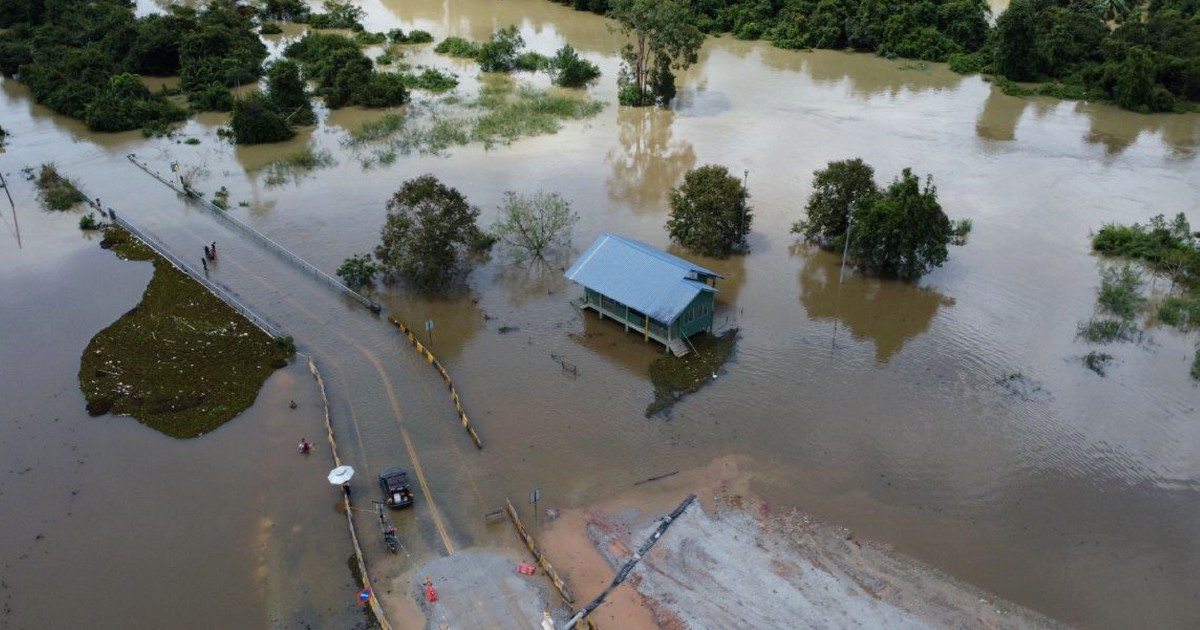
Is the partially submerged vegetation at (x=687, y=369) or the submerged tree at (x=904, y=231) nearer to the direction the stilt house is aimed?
the partially submerged vegetation

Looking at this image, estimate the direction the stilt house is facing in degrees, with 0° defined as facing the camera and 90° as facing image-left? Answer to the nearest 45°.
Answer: approximately 45°

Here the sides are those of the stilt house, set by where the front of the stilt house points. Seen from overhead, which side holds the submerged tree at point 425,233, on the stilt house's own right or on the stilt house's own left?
on the stilt house's own right

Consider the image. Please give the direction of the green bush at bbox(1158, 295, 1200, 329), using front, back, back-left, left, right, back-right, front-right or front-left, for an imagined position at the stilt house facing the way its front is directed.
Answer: back-left

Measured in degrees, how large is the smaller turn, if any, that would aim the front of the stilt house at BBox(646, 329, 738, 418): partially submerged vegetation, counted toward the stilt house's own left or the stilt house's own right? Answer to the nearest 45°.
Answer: approximately 90° to the stilt house's own left

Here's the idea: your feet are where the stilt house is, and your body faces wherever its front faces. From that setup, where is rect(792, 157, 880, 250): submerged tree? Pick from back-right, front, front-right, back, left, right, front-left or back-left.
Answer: back

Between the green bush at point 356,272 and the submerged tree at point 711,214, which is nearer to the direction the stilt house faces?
the green bush

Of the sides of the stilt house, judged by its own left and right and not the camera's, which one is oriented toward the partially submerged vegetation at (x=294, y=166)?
right

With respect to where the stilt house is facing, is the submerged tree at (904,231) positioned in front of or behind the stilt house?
behind

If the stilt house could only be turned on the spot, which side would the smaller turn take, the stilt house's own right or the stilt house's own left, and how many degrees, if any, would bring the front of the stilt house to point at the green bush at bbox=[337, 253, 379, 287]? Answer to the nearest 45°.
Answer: approximately 45° to the stilt house's own right

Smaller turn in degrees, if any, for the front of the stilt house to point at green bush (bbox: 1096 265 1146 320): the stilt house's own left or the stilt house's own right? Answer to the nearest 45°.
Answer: approximately 135° to the stilt house's own left

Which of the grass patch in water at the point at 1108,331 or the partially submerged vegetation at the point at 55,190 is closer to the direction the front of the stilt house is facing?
the partially submerged vegetation
